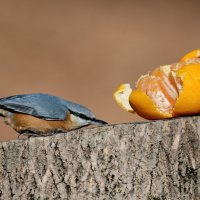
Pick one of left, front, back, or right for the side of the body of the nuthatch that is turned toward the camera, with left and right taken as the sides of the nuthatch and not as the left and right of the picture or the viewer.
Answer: right

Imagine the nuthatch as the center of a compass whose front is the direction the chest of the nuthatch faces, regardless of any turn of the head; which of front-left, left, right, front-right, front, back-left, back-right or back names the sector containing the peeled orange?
front-right
